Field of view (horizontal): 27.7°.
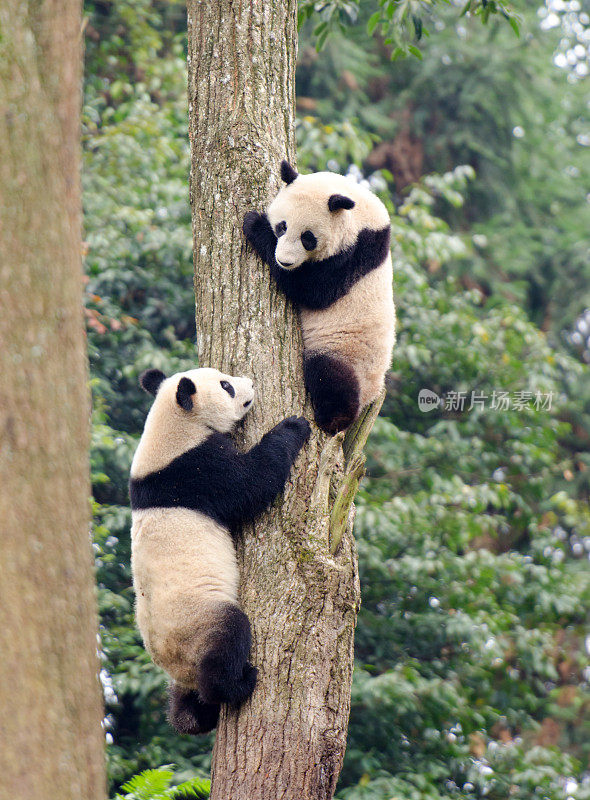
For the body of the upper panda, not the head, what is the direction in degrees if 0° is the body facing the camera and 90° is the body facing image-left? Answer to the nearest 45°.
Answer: approximately 45°
